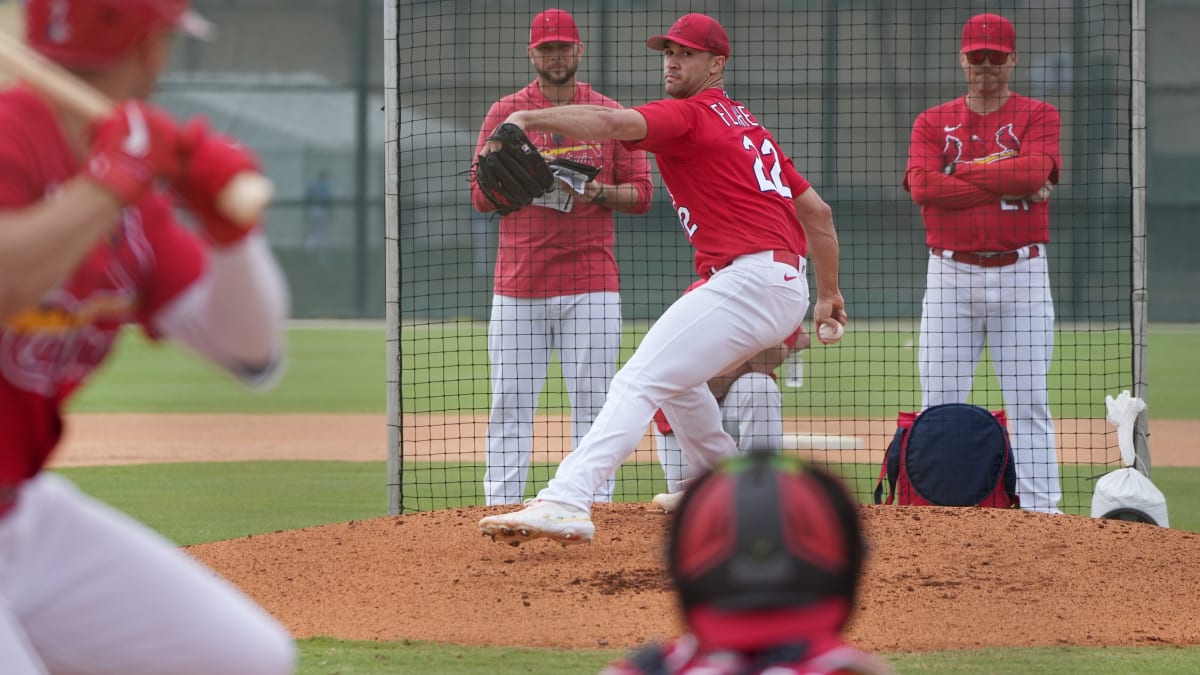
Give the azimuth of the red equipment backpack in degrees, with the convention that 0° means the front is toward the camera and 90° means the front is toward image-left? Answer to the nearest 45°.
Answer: approximately 0°

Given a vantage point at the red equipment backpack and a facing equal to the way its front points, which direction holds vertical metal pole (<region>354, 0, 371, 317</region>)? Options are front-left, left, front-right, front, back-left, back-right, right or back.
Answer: back-right

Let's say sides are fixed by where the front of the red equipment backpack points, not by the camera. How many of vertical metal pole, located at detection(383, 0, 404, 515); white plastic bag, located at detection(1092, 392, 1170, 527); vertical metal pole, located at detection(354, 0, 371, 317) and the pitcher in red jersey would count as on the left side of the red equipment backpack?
1

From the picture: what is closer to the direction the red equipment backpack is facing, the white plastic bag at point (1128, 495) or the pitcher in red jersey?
the pitcher in red jersey

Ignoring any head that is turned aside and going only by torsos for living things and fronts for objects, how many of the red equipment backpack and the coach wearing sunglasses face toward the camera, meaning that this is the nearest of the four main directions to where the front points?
2

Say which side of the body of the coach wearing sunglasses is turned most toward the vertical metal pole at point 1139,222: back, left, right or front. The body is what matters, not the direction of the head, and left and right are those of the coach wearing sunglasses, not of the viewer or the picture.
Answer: left

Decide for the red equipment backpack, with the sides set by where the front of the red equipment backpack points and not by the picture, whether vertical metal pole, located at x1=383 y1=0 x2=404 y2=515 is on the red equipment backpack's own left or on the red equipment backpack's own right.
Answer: on the red equipment backpack's own right

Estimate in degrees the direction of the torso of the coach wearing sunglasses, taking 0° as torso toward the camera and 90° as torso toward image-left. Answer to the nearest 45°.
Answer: approximately 0°

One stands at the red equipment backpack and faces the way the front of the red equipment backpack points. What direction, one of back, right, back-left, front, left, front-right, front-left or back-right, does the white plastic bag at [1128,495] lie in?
left
